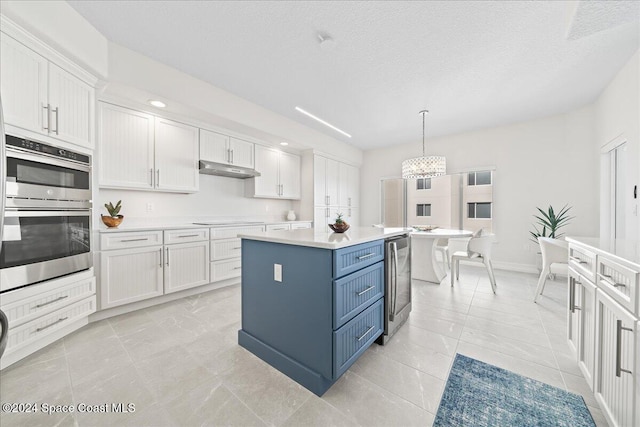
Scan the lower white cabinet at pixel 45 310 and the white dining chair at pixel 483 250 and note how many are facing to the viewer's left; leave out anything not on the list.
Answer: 1

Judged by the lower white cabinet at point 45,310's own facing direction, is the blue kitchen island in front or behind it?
in front

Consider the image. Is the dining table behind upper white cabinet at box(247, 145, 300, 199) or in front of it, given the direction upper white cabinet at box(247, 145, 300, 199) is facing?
in front

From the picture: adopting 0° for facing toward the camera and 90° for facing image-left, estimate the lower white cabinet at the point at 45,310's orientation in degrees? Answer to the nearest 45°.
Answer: approximately 315°

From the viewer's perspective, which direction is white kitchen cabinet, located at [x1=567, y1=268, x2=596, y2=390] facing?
to the viewer's left

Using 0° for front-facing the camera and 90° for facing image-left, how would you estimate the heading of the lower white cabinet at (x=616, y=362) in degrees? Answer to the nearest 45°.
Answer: approximately 90°

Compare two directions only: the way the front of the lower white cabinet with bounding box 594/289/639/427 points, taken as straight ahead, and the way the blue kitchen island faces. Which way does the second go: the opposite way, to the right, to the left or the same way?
the opposite way

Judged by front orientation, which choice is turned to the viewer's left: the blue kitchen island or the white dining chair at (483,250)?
the white dining chair

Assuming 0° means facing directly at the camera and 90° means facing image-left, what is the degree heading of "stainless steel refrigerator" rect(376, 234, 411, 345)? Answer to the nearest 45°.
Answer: approximately 315°

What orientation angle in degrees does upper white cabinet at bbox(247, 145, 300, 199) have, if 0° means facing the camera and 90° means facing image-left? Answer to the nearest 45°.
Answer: approximately 315°

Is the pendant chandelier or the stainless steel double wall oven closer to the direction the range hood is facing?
the pendant chandelier
